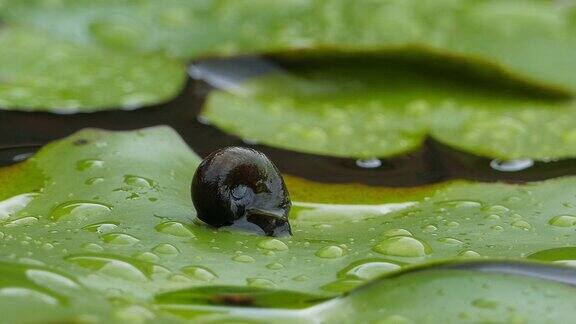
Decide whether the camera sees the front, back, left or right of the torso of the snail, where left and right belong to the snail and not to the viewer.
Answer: right

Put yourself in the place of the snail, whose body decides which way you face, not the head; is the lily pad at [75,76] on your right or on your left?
on your left
